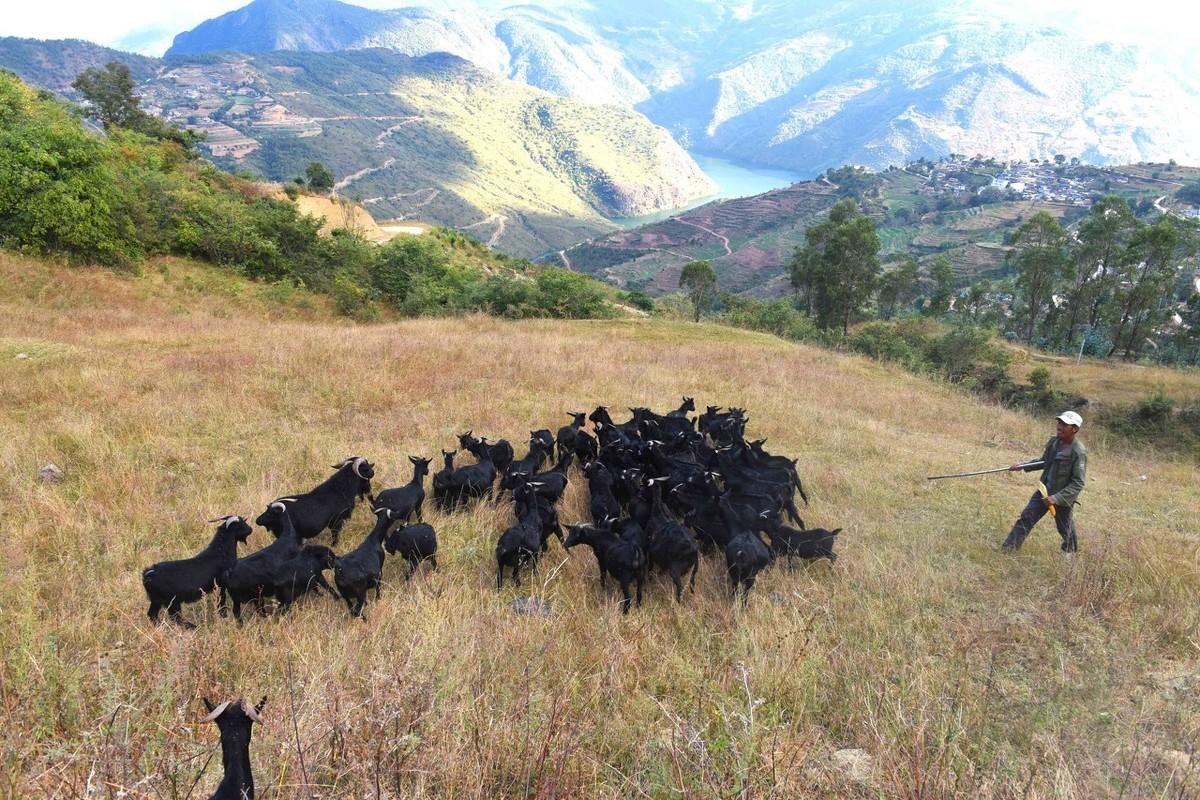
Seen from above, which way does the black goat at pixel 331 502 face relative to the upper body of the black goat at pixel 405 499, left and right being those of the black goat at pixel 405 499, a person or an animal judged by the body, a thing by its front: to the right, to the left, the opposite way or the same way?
the same way

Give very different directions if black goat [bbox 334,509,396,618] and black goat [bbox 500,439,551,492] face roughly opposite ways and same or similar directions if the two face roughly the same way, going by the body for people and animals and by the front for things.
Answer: same or similar directions

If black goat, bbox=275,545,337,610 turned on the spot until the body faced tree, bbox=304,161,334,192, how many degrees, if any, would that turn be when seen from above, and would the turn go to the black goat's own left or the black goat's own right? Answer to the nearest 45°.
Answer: approximately 90° to the black goat's own left

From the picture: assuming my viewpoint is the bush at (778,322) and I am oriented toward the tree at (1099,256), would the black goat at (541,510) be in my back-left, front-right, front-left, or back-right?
back-right

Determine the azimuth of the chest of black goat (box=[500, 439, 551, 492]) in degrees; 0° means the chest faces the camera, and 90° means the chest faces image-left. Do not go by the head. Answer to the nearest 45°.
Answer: approximately 225°

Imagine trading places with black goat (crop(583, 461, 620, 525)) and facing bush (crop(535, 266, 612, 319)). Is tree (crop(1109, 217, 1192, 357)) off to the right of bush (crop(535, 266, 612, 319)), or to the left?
right

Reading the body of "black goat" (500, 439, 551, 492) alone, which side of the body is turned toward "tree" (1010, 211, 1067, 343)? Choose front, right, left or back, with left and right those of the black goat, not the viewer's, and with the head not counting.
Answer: front

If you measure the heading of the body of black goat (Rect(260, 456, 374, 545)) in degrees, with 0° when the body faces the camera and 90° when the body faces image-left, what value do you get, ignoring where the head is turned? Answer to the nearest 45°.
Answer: approximately 270°

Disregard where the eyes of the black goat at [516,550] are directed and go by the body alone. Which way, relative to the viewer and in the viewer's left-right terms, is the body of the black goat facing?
facing away from the viewer and to the right of the viewer
